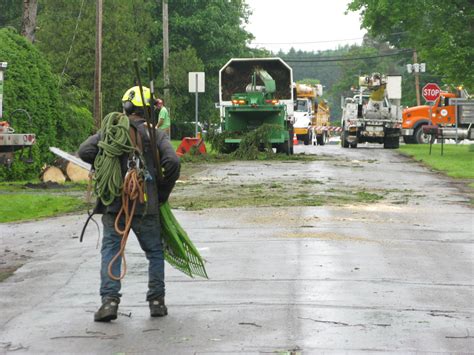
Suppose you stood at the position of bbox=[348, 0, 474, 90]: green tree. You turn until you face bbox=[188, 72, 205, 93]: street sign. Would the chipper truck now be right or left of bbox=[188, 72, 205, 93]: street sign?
left

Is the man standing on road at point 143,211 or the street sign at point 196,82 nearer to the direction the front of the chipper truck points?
the street sign

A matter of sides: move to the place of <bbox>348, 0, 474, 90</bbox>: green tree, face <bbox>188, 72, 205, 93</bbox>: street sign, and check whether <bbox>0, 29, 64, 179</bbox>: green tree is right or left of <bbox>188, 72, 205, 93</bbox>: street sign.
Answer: left

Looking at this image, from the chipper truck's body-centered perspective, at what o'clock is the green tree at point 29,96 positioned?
The green tree is roughly at 7 o'clock from the chipper truck.

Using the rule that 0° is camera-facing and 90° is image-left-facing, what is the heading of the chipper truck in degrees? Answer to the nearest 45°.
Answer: approximately 180°
